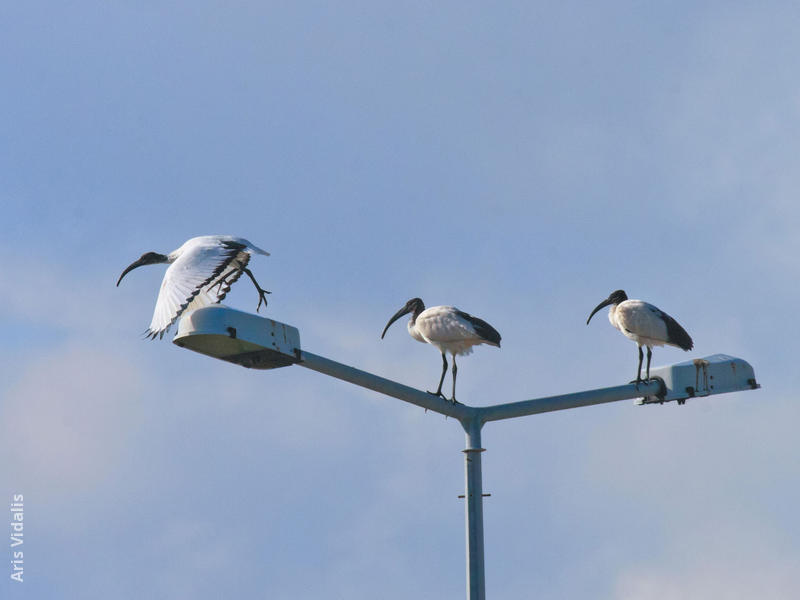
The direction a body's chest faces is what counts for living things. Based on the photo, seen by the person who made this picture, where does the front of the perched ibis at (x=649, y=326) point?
facing to the left of the viewer

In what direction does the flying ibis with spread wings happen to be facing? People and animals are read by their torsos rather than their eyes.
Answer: to the viewer's left

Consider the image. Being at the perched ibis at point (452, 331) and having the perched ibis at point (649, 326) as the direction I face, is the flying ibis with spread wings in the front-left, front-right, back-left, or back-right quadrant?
back-right

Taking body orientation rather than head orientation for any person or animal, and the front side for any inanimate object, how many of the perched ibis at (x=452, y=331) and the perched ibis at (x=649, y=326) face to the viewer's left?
2

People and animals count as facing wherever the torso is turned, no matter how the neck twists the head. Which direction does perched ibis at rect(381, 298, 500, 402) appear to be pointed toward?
to the viewer's left

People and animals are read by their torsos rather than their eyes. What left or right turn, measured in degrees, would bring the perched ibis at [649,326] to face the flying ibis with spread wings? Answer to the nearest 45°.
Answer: approximately 45° to its left

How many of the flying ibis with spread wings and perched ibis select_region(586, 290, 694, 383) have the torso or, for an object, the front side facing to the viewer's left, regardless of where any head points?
2

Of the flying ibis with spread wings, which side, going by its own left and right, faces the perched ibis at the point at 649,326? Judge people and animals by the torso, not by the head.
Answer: back

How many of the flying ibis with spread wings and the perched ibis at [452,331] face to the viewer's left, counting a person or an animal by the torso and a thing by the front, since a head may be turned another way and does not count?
2

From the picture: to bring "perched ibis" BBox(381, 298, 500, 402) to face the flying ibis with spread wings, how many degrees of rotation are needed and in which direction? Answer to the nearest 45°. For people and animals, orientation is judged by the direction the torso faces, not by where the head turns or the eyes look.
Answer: approximately 45° to its left
